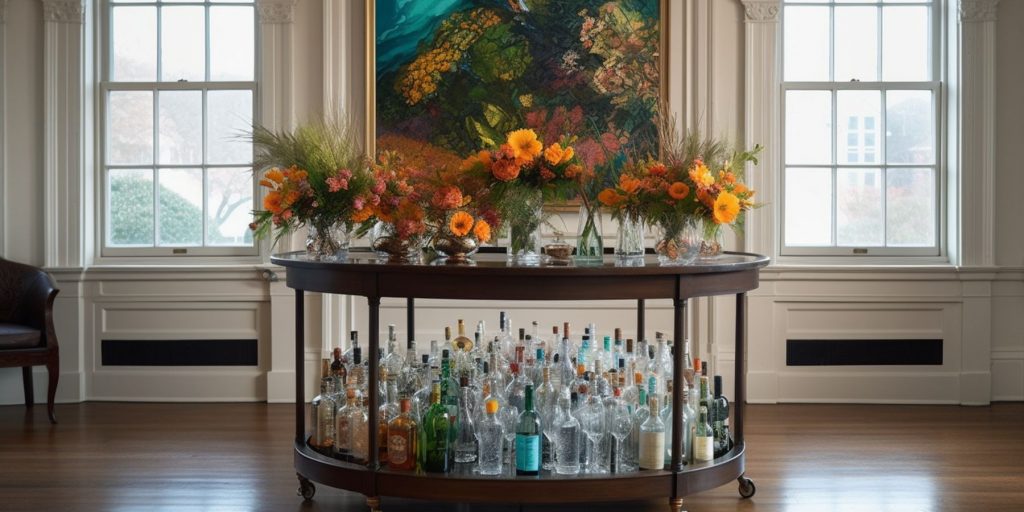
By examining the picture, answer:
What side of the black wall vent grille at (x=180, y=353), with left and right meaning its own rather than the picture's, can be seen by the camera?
front

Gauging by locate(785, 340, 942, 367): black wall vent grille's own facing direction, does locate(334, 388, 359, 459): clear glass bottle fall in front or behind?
in front

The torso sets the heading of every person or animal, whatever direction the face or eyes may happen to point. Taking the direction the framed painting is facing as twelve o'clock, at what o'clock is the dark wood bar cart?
The dark wood bar cart is roughly at 12 o'clock from the framed painting.

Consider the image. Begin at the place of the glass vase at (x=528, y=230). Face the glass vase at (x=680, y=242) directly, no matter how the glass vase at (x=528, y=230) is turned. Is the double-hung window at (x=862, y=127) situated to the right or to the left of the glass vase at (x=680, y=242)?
left

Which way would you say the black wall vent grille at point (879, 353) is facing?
toward the camera

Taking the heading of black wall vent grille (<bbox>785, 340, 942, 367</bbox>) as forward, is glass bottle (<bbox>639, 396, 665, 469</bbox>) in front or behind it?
in front

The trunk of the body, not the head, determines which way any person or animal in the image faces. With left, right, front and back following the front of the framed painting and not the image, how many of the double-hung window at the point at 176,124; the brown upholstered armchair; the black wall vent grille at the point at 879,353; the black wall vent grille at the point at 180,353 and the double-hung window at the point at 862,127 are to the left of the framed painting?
2

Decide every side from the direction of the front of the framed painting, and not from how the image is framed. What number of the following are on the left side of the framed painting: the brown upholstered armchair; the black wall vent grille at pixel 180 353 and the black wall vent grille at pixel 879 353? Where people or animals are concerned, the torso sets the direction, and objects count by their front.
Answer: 1
